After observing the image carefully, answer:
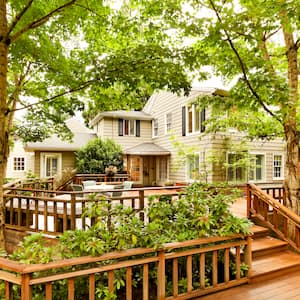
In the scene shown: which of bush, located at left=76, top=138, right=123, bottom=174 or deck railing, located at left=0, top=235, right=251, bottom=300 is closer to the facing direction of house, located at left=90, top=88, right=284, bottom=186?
the deck railing

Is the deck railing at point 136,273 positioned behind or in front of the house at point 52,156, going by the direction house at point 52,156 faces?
in front

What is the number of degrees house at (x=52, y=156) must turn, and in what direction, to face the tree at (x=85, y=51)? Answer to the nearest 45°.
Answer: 0° — it already faces it

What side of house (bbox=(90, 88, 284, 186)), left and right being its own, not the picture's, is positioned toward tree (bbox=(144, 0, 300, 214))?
front

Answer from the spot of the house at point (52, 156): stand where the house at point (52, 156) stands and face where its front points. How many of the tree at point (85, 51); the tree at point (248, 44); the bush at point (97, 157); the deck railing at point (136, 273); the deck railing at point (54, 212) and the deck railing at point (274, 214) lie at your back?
0

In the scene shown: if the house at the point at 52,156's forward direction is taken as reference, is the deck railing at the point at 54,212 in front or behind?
in front

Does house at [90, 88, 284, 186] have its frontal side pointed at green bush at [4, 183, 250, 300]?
yes

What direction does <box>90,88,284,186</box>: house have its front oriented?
toward the camera

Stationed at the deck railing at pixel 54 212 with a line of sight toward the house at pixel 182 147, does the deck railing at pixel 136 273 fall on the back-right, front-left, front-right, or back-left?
back-right

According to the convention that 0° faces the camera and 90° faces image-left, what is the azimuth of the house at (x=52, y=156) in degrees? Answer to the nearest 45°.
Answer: approximately 0°
